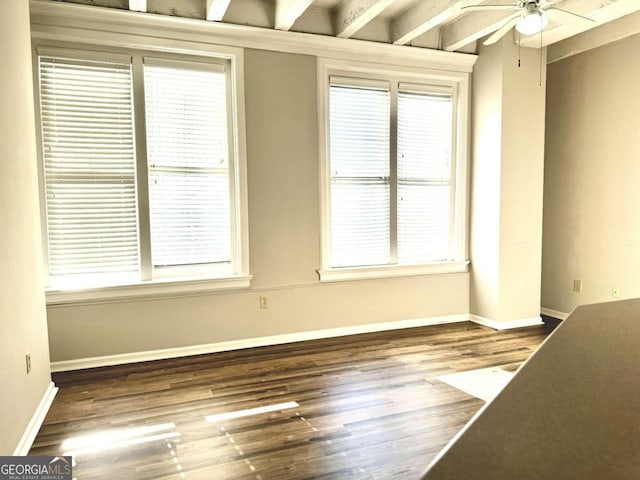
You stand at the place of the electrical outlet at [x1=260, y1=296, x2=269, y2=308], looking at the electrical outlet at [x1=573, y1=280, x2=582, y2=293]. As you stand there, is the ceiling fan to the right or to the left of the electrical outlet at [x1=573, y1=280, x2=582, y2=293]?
right

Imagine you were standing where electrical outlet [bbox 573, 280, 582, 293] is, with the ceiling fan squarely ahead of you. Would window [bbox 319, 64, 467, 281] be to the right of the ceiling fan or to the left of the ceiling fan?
right

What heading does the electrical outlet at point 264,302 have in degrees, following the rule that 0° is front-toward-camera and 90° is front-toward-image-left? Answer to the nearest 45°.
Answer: approximately 0°

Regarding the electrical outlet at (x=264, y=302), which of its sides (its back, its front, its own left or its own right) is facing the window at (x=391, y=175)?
left

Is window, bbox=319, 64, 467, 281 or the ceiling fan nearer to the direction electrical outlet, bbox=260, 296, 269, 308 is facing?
the ceiling fan

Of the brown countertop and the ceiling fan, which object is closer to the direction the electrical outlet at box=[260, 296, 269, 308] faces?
the brown countertop

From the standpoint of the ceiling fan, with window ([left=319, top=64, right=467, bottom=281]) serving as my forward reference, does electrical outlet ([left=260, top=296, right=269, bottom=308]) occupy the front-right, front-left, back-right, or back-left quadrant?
front-left

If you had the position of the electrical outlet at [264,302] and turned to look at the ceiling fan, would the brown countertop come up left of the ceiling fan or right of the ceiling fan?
right

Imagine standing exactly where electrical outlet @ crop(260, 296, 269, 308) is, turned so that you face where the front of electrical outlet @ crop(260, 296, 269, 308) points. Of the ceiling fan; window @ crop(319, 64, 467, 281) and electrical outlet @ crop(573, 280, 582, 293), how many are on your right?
0

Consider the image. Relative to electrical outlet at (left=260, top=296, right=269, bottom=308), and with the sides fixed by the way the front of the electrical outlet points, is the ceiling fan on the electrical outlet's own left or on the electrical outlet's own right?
on the electrical outlet's own left

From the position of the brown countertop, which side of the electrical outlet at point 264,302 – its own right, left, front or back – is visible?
front

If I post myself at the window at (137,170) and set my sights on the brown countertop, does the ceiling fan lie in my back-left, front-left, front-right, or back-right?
front-left

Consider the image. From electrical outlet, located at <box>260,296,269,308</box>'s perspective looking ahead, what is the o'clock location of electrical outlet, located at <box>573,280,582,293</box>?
electrical outlet, located at <box>573,280,582,293</box> is roughly at 9 o'clock from electrical outlet, located at <box>260,296,269,308</box>.

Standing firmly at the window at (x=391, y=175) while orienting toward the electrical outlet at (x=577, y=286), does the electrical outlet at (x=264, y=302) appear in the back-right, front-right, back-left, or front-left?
back-right
